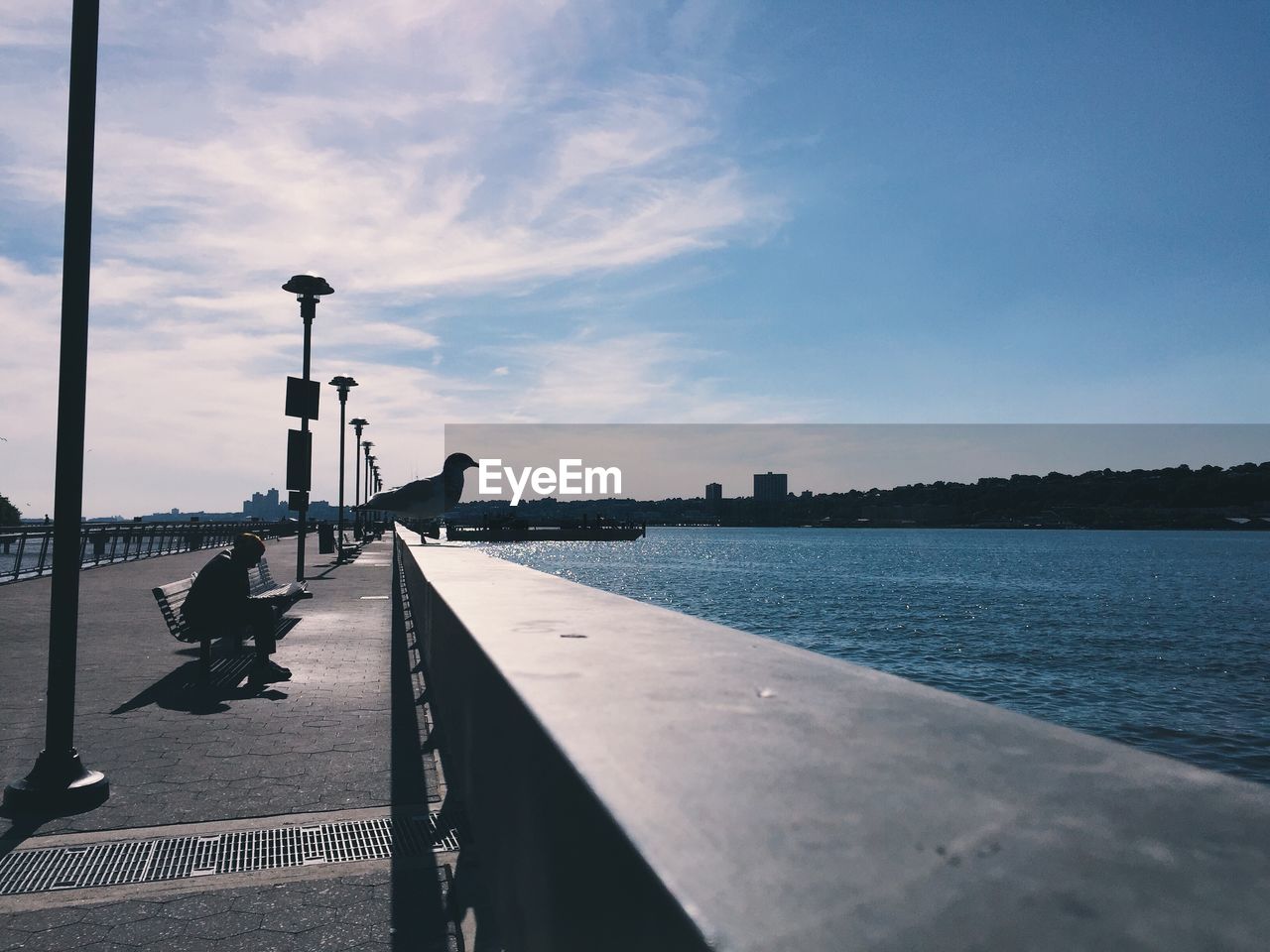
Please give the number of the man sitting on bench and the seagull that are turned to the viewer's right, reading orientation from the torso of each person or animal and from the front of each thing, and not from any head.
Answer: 2

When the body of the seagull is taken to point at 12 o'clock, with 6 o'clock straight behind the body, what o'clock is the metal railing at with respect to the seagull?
The metal railing is roughly at 7 o'clock from the seagull.

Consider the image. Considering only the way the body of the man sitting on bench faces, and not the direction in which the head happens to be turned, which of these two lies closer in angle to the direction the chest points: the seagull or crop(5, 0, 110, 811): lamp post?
the seagull

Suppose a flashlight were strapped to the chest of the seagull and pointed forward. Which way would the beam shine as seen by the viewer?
to the viewer's right

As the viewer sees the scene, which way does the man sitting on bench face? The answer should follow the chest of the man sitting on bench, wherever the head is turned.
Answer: to the viewer's right
